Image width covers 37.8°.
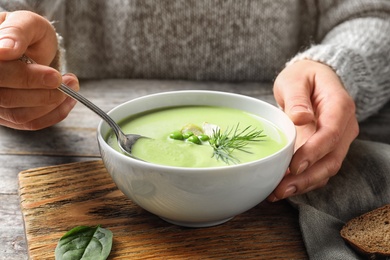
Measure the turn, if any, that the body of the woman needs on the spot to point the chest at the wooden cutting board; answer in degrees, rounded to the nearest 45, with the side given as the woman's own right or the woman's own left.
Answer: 0° — they already face it

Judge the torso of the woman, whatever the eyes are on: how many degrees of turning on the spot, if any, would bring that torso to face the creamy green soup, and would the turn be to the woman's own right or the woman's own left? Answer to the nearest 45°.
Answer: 0° — they already face it

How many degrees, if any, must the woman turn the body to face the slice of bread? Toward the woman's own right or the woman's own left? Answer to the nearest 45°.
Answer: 0° — they already face it

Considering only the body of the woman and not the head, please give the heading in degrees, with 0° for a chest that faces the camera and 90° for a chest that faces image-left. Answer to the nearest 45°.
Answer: approximately 0°

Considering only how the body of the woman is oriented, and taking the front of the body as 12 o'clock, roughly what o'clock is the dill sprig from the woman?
The dill sprig is roughly at 12 o'clock from the woman.
